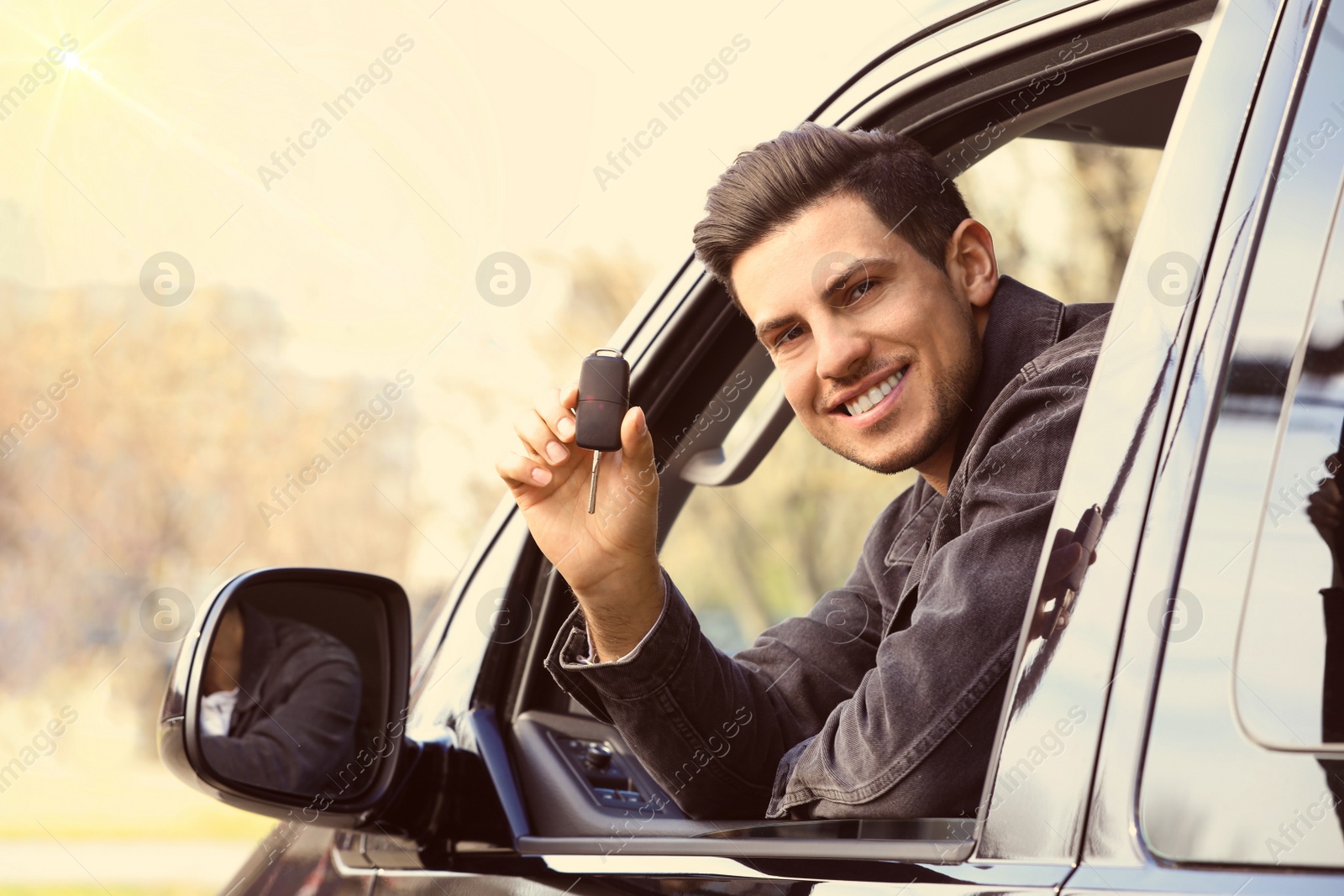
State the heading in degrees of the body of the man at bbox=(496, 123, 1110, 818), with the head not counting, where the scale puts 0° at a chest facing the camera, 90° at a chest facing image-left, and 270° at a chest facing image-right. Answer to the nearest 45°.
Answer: approximately 45°

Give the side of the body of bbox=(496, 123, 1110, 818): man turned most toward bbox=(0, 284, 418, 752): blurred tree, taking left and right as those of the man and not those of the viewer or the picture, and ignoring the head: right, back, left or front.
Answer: right

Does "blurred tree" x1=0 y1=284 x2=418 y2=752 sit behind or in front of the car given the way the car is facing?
in front

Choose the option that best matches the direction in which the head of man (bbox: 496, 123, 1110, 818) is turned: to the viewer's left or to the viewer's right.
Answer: to the viewer's left

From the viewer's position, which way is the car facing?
facing away from the viewer and to the left of the viewer
